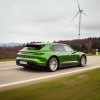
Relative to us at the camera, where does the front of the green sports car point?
facing away from the viewer and to the right of the viewer
